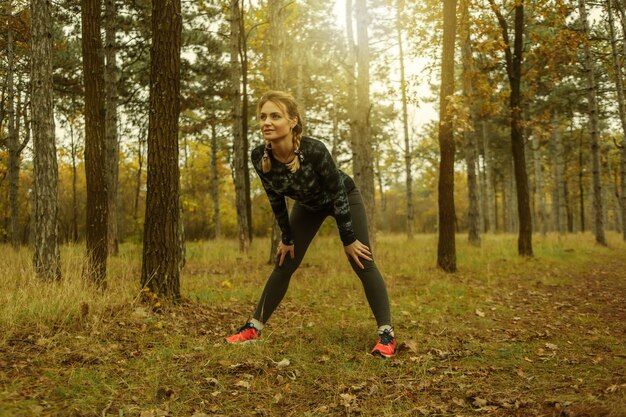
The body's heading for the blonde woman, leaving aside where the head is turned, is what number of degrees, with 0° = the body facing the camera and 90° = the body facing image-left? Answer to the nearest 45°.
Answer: approximately 45°
